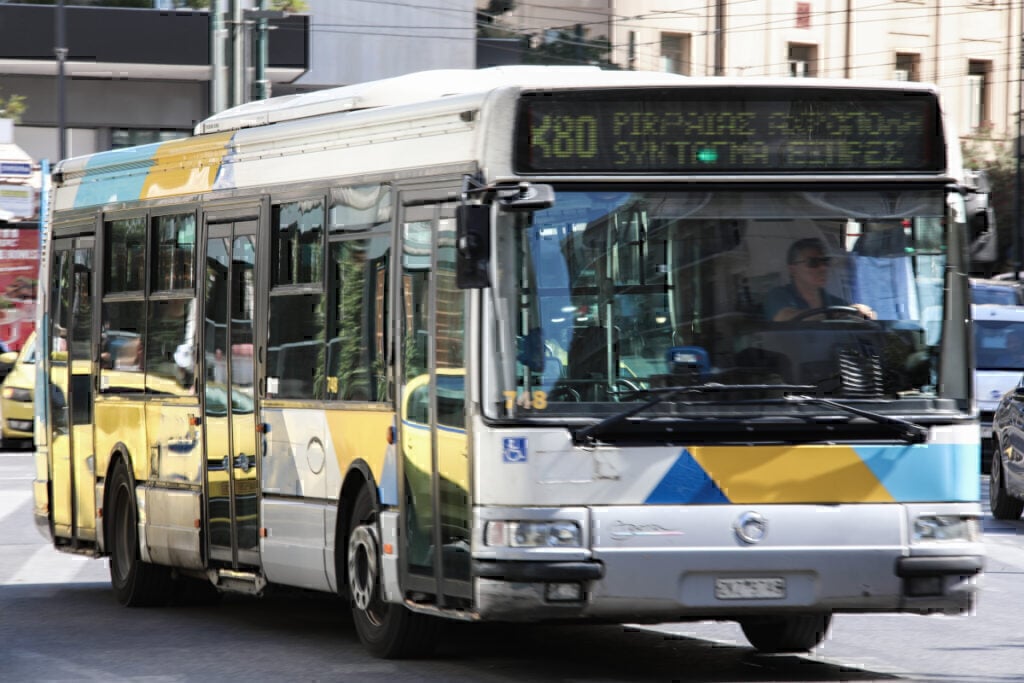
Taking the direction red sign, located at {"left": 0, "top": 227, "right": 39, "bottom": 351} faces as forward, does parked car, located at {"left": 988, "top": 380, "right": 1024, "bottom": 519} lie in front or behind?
in front

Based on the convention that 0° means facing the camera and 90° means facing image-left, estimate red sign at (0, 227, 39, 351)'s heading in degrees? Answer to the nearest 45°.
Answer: approximately 0°

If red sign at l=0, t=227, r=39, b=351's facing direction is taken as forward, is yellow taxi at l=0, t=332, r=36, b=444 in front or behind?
in front

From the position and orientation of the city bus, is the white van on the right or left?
on its left

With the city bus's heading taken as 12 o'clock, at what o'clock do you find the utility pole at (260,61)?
The utility pole is roughly at 7 o'clock from the city bus.

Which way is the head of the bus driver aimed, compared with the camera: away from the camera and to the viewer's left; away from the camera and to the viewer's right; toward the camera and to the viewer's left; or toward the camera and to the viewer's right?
toward the camera and to the viewer's right

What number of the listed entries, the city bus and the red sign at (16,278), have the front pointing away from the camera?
0
